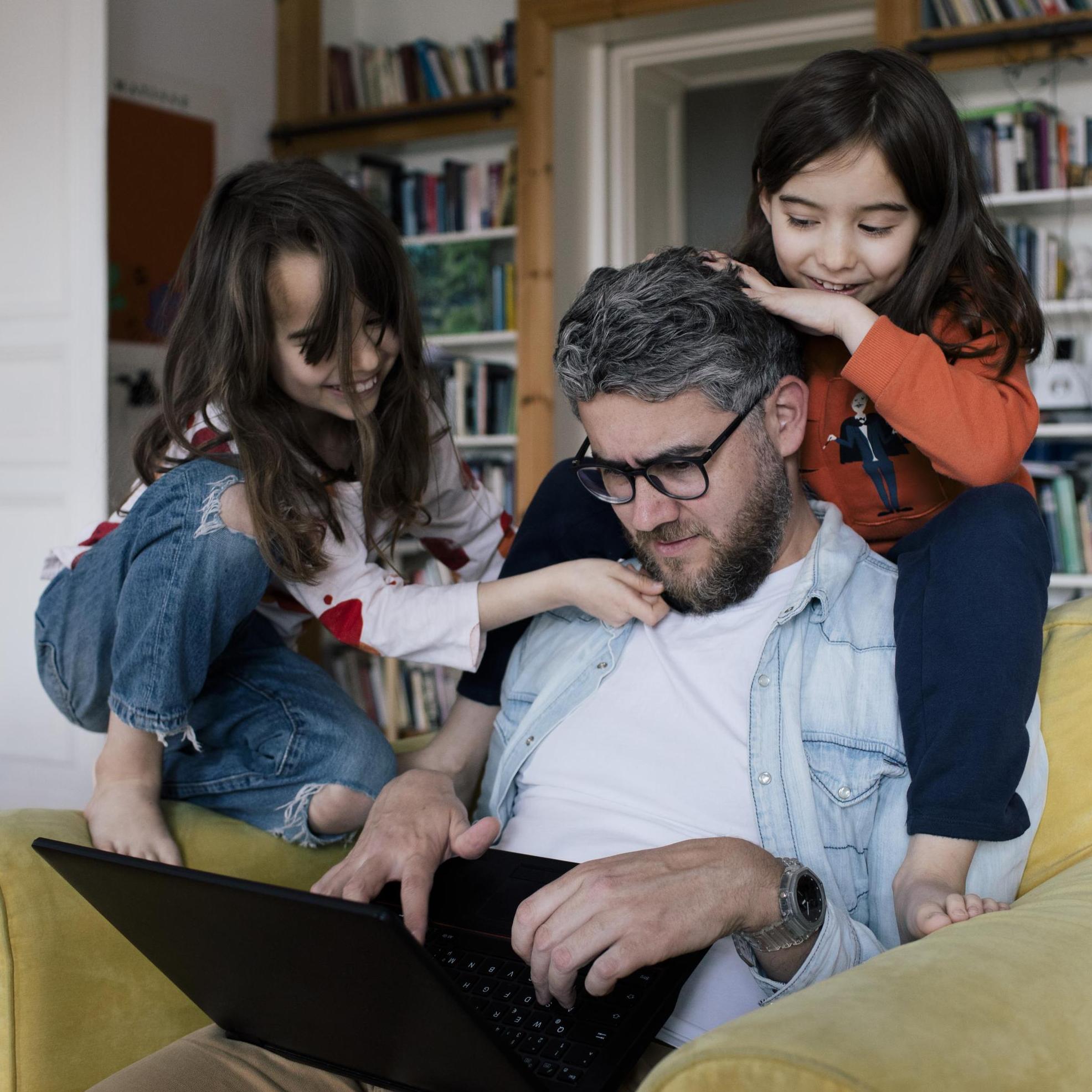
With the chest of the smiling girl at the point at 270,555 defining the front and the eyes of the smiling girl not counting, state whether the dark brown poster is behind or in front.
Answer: behind

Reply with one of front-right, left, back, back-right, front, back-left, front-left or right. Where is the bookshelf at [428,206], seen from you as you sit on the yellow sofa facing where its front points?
back-right

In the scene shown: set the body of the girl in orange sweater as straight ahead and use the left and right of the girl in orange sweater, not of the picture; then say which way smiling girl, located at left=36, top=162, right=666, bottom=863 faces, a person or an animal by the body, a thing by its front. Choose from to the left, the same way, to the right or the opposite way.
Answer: to the left

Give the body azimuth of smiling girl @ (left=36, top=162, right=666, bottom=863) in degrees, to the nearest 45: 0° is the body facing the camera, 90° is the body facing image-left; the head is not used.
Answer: approximately 315°

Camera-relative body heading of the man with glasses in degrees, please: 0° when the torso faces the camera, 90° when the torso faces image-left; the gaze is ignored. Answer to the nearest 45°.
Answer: approximately 45°

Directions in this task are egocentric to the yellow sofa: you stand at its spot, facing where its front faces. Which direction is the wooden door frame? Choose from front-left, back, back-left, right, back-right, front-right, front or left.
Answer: back-right

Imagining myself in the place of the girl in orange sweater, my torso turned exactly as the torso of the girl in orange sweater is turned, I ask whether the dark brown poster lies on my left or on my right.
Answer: on my right

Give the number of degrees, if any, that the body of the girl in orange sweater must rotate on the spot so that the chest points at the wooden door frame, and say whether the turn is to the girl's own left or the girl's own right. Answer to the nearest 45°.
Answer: approximately 135° to the girl's own right

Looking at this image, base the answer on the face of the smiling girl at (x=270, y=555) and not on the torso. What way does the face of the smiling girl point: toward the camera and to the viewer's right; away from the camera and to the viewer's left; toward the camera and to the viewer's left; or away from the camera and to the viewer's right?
toward the camera and to the viewer's right
